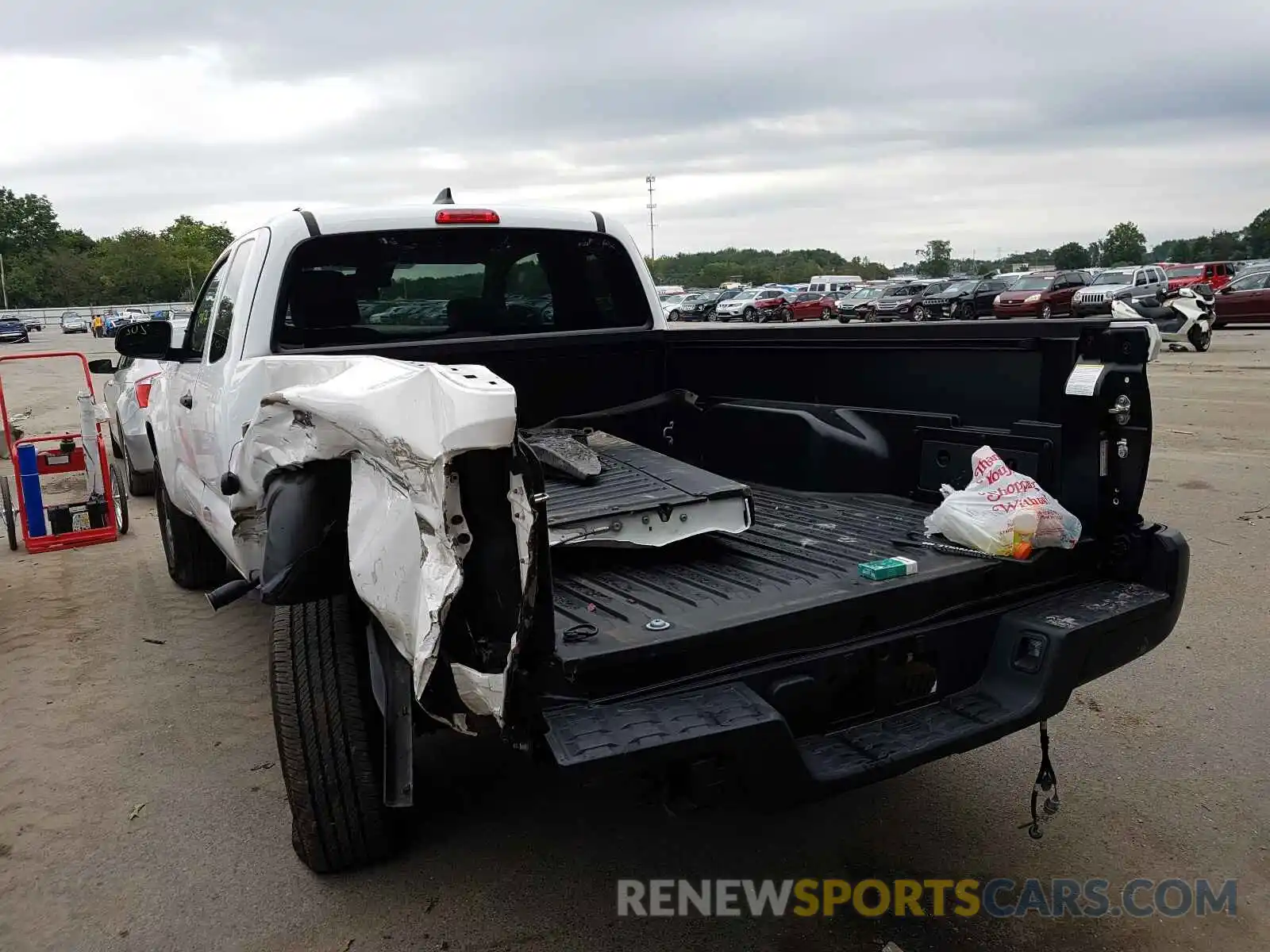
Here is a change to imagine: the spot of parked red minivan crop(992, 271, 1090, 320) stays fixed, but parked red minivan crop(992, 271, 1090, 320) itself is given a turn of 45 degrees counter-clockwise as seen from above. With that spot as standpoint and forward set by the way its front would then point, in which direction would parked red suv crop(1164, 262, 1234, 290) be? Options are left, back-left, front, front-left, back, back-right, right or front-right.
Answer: back-left

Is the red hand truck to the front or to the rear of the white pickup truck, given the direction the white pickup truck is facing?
to the front

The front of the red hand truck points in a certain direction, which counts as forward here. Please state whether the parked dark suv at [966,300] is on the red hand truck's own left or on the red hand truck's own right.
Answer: on the red hand truck's own left

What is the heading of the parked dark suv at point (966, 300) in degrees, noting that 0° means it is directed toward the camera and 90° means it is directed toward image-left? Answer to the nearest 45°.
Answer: approximately 45°

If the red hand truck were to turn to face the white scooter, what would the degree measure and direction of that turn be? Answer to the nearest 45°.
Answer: approximately 90° to its left

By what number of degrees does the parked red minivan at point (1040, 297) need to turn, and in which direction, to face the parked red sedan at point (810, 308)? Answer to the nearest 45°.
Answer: approximately 90° to its right

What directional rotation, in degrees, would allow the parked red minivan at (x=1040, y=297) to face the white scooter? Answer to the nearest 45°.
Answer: approximately 45° to its left

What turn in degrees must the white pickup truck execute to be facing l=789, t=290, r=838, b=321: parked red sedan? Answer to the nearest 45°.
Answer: approximately 45° to its right

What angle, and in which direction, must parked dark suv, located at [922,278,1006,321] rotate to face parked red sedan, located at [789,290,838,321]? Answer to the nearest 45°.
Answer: approximately 90° to its right

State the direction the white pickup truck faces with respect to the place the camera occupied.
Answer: facing away from the viewer and to the left of the viewer
